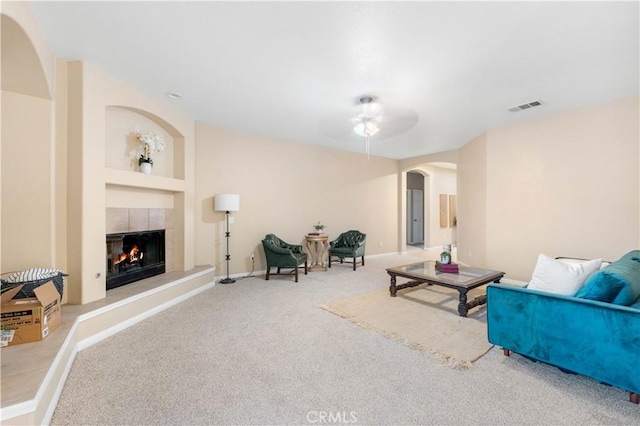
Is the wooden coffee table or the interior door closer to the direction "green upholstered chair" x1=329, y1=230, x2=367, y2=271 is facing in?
the wooden coffee table

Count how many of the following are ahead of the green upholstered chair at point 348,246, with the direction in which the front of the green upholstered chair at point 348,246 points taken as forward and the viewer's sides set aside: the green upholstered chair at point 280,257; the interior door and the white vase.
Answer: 2

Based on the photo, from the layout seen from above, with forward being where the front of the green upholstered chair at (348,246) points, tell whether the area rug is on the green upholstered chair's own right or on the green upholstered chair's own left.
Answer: on the green upholstered chair's own left

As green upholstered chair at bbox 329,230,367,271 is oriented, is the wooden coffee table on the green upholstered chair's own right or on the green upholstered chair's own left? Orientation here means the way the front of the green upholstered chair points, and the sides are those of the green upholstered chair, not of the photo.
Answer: on the green upholstered chair's own left

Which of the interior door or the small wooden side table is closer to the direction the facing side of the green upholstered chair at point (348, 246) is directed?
the small wooden side table

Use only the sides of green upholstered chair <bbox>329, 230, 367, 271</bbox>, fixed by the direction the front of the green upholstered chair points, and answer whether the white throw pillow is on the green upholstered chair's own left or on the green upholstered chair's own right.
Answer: on the green upholstered chair's own left

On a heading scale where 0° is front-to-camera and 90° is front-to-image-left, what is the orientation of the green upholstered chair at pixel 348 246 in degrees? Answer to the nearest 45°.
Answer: approximately 45°

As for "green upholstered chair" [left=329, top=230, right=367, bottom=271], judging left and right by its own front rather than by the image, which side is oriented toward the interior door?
back

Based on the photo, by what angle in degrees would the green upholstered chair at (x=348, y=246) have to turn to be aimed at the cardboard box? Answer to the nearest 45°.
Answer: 0° — it already faces it

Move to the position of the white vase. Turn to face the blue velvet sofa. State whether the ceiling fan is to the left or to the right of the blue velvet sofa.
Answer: left

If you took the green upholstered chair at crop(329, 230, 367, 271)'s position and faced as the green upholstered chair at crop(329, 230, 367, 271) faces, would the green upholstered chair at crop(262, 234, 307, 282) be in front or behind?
in front
